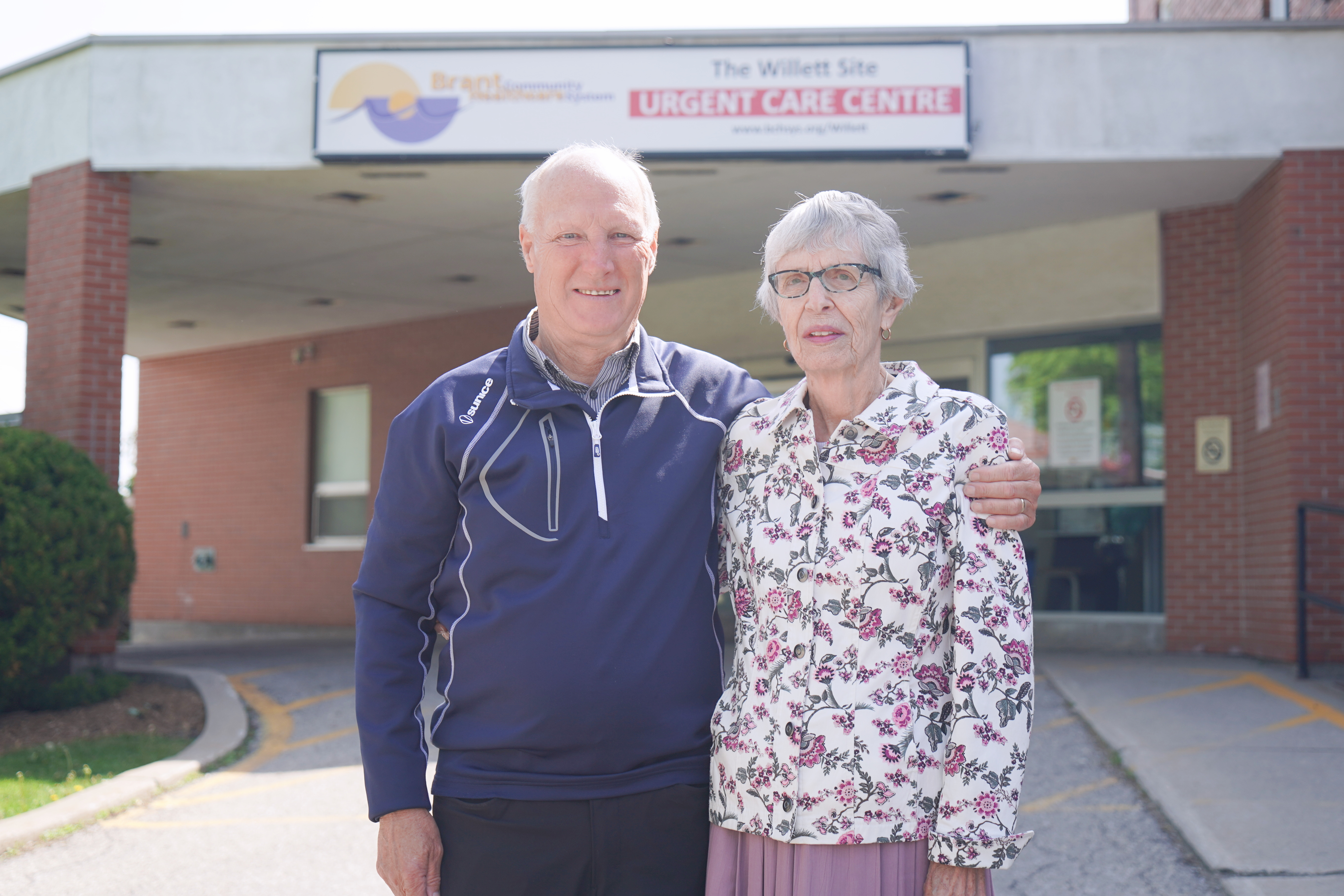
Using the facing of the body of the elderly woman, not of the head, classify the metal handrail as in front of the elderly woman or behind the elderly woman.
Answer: behind

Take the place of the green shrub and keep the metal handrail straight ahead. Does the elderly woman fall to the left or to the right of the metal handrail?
right

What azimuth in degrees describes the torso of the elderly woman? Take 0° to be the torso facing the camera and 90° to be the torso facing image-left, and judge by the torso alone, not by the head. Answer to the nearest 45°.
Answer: approximately 45°

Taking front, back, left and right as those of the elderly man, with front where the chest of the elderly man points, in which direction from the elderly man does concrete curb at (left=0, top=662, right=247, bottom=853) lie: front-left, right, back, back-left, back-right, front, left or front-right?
back-right

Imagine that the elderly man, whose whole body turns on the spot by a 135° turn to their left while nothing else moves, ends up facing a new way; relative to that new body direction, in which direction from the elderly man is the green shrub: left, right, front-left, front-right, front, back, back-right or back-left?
left

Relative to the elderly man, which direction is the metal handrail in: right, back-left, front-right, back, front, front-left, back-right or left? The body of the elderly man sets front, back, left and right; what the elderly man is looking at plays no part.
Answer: back-left

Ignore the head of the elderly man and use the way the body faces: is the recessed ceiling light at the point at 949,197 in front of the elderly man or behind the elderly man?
behind

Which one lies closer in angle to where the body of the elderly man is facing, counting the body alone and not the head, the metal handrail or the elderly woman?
the elderly woman

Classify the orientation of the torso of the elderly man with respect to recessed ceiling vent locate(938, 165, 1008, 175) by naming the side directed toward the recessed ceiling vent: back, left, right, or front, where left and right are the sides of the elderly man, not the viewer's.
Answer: back

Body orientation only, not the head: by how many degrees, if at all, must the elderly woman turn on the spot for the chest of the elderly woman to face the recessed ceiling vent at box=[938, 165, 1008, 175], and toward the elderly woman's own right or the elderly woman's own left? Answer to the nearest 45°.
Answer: approximately 135° to the elderly woman's own right

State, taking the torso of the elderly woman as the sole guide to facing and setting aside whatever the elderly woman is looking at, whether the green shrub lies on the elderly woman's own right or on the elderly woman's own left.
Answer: on the elderly woman's own right

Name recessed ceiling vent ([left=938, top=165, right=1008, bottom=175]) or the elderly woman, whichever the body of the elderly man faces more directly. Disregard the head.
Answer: the elderly woman

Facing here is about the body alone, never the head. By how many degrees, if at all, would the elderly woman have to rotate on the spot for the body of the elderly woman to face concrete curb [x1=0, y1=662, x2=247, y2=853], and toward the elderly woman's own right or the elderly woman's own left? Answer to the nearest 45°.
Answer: approximately 90° to the elderly woman's own right
